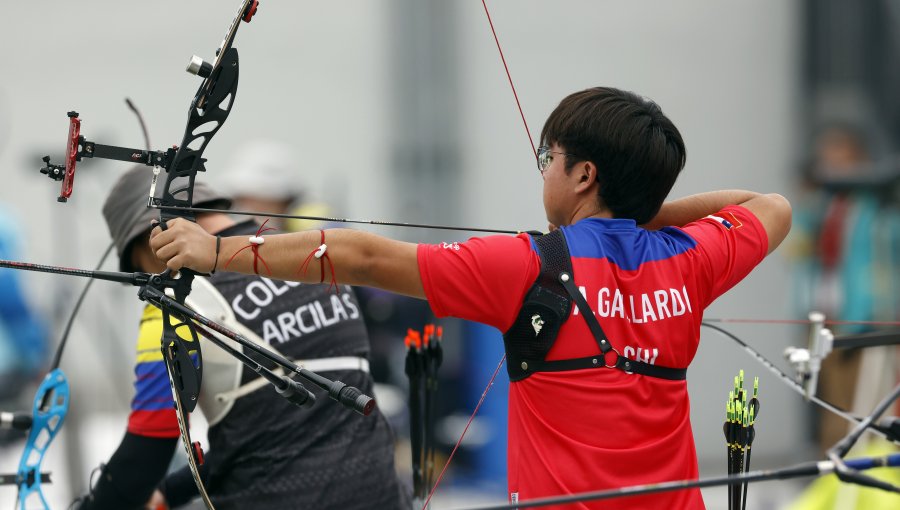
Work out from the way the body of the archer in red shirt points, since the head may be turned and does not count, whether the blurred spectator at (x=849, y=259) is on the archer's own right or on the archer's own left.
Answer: on the archer's own right

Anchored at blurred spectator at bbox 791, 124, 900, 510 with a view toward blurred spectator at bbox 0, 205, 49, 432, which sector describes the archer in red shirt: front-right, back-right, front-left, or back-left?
front-left

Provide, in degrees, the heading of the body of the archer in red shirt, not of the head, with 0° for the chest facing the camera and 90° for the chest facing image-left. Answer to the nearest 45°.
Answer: approximately 135°

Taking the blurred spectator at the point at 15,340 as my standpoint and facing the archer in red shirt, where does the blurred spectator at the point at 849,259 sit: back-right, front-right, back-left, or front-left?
front-left

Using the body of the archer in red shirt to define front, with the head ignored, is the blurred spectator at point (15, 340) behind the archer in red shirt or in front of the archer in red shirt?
in front

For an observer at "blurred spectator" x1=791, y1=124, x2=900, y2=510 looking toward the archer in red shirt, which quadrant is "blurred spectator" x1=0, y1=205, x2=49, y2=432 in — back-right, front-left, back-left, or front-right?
front-right
